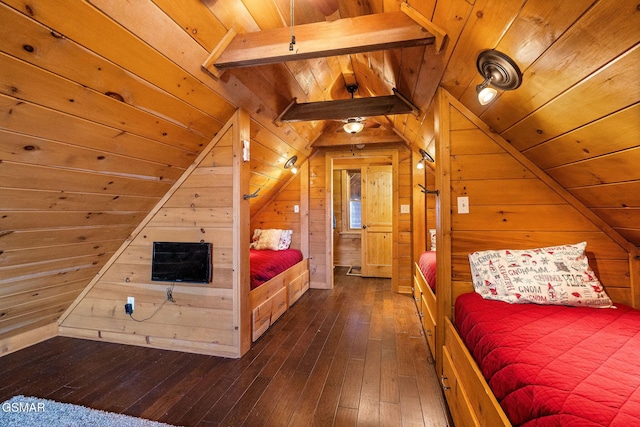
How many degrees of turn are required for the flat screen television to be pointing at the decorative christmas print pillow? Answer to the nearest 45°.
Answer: approximately 45° to its left

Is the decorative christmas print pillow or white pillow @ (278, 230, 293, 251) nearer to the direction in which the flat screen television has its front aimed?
the decorative christmas print pillow

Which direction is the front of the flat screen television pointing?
toward the camera

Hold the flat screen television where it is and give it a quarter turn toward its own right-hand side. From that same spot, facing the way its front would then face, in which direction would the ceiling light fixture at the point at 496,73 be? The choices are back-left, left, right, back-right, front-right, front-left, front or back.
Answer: back-left

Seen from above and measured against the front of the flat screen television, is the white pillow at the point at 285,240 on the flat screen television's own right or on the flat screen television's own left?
on the flat screen television's own left

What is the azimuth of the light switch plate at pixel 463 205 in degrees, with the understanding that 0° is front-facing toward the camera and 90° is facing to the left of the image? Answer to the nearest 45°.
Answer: approximately 0°

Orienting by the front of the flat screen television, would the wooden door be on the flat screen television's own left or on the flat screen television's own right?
on the flat screen television's own left

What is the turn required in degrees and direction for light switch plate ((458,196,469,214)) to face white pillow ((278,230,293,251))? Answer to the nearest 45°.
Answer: approximately 135° to its right

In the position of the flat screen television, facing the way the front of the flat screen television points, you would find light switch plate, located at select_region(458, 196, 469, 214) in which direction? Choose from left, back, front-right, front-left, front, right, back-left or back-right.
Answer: front-left

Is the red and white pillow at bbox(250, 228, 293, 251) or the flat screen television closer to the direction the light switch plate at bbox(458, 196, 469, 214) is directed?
the flat screen television
